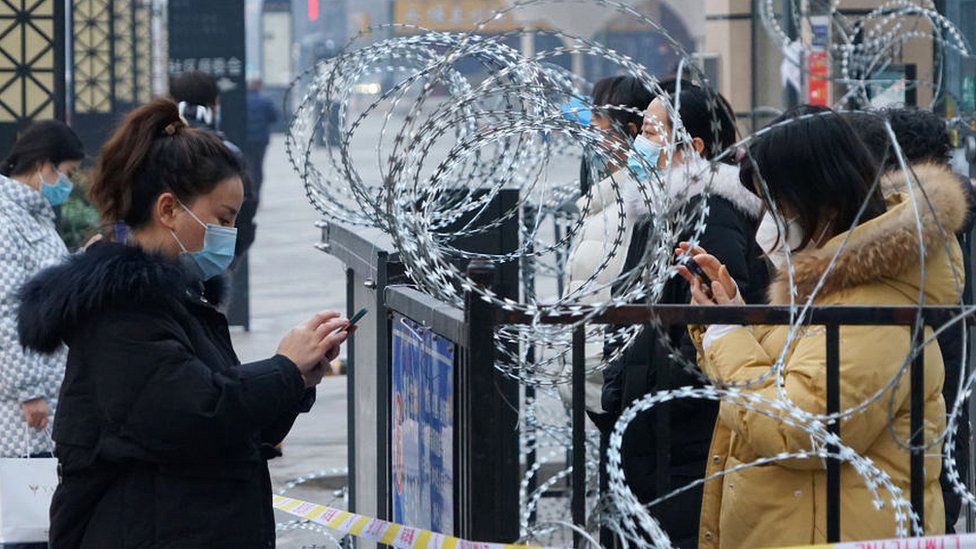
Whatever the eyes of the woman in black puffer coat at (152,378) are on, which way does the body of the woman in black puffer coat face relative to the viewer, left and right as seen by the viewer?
facing to the right of the viewer

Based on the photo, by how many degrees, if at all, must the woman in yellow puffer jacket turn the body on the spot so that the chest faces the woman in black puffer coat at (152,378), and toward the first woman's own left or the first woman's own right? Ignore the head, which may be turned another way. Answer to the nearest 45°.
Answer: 0° — they already face them

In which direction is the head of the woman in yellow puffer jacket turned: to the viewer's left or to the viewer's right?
to the viewer's left

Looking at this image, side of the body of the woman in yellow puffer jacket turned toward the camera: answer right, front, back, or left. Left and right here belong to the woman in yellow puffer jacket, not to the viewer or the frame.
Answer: left

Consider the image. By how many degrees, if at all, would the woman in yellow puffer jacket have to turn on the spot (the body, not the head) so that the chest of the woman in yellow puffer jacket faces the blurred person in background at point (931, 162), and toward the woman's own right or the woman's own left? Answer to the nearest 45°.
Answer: approximately 90° to the woman's own right

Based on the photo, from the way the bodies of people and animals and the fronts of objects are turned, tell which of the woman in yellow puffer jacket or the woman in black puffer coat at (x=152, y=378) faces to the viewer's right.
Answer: the woman in black puffer coat

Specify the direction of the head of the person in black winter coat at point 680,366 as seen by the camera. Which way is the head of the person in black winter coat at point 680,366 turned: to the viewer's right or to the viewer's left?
to the viewer's left

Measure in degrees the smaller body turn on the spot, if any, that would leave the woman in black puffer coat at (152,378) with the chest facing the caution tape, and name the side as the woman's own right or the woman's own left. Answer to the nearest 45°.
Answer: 0° — they already face it

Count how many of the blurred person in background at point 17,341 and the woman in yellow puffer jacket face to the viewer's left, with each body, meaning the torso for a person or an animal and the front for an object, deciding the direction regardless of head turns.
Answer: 1
